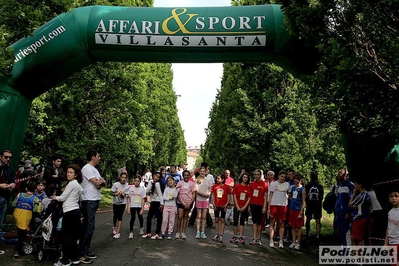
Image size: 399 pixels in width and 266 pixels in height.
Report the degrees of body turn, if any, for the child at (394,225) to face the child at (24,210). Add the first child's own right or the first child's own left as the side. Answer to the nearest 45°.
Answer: approximately 90° to the first child's own right

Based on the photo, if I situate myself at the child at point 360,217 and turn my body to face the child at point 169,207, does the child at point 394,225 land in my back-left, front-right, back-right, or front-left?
back-left

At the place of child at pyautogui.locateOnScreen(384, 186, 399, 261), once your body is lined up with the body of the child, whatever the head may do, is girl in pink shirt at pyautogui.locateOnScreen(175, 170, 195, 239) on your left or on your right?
on your right

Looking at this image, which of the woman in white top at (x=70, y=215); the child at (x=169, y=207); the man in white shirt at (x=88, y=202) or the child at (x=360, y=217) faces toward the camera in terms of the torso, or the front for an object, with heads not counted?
the child at (x=169, y=207)

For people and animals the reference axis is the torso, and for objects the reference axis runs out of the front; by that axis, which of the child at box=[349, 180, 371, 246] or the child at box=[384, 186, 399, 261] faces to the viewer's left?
the child at box=[349, 180, 371, 246]

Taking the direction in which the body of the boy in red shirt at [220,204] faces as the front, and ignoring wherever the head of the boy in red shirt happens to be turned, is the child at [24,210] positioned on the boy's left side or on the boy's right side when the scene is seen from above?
on the boy's right side

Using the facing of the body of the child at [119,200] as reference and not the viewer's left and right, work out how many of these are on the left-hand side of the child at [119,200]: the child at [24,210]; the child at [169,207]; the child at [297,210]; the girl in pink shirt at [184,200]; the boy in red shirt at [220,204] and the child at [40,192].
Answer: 4

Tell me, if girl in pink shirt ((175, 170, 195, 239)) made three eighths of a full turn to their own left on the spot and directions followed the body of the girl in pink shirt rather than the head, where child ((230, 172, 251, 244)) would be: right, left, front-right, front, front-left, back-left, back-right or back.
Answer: front-right

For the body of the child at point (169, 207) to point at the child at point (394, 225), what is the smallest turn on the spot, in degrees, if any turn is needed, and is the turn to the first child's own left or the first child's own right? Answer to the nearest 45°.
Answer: approximately 45° to the first child's own left

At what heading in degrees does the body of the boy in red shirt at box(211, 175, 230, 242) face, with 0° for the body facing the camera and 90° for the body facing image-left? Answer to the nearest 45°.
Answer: approximately 0°
